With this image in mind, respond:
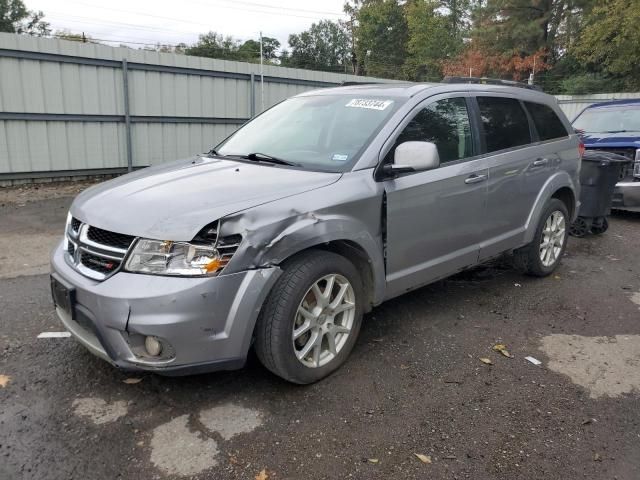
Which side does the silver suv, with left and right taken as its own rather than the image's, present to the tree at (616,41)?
back

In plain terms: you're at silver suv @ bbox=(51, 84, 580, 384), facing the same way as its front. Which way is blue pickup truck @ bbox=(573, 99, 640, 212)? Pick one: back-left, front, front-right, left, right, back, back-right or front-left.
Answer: back

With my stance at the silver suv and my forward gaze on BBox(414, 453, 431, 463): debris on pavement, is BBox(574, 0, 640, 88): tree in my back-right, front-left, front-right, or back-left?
back-left

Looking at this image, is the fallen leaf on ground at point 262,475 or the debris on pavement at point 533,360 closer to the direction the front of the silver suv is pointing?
the fallen leaf on ground

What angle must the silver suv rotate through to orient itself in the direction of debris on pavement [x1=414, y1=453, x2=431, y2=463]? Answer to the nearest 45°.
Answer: approximately 90° to its left

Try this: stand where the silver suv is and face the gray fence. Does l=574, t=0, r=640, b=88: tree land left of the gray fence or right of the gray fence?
right

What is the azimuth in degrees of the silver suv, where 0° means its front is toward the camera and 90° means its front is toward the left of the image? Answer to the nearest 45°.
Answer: approximately 45°

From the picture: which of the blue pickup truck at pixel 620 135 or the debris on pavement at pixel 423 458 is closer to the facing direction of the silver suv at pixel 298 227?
the debris on pavement

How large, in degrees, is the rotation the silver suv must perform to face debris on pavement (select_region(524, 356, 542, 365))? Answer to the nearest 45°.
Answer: approximately 135° to its left

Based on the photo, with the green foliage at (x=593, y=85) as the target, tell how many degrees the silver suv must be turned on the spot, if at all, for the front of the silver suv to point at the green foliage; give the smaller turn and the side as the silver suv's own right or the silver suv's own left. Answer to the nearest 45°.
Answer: approximately 180°

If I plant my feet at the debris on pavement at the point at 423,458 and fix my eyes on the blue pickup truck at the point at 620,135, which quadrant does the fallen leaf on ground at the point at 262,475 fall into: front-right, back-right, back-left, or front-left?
back-left

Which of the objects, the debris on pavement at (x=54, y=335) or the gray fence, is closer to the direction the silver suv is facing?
the debris on pavement

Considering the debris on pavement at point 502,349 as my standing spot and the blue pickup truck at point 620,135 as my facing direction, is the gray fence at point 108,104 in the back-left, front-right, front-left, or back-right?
front-left

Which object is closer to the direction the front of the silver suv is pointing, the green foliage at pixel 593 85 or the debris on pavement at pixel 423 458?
the debris on pavement

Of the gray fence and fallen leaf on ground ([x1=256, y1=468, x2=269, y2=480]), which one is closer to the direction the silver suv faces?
the fallen leaf on ground

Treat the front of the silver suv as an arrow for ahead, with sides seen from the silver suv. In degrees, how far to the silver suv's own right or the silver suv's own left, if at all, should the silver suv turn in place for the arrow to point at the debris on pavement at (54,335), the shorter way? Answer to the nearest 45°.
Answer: approximately 45° to the silver suv's own right
